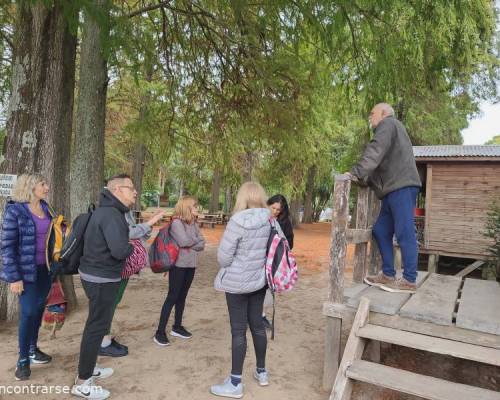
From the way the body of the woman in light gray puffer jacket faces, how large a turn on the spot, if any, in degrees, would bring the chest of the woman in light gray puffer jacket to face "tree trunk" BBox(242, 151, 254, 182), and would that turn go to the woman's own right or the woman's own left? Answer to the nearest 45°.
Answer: approximately 45° to the woman's own right

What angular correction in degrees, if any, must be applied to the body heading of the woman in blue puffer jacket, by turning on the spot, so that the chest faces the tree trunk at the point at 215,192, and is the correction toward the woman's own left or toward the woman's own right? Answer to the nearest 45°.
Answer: approximately 90° to the woman's own left

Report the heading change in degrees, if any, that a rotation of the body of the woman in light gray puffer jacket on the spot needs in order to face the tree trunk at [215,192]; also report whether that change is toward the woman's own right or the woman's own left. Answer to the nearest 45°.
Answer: approximately 45° to the woman's own right

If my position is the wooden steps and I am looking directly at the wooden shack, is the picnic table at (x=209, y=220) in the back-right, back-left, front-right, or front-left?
front-left

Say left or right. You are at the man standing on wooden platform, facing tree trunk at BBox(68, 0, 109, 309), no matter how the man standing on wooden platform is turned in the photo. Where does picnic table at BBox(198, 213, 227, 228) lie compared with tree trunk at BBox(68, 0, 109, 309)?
right

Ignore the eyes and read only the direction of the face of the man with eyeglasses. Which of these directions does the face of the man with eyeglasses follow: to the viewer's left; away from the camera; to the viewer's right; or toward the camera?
to the viewer's right

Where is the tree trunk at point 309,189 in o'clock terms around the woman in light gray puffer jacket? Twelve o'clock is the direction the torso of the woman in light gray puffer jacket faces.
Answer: The tree trunk is roughly at 2 o'clock from the woman in light gray puffer jacket.

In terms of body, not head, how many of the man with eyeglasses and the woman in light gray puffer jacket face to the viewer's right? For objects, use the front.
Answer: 1

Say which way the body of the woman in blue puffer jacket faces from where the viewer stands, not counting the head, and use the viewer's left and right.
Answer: facing the viewer and to the right of the viewer

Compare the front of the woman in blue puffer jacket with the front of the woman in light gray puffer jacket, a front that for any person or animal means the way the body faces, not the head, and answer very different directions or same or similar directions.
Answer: very different directions

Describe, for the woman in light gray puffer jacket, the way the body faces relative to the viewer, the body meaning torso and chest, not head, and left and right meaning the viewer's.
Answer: facing away from the viewer and to the left of the viewer

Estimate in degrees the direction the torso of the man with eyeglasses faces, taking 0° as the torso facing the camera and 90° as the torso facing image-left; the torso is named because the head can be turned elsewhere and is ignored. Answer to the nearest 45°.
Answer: approximately 270°

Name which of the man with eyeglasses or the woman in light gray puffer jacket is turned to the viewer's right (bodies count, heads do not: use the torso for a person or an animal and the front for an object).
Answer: the man with eyeglasses

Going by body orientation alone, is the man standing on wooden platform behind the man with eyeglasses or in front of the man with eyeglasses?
in front
